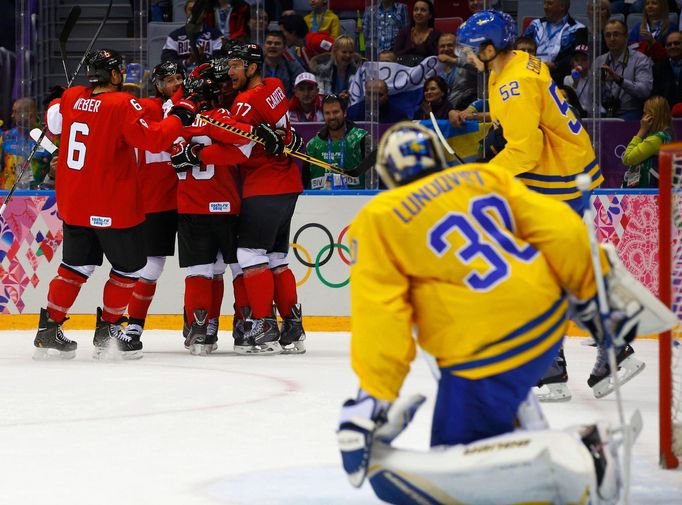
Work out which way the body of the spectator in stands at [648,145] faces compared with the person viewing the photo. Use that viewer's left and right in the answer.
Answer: facing the viewer and to the left of the viewer

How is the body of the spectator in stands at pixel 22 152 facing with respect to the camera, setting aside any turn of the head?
toward the camera

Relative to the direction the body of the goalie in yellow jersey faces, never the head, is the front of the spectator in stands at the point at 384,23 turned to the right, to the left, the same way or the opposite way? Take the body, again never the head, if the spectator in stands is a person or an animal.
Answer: the opposite way

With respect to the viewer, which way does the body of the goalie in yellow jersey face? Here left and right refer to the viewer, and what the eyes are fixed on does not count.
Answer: facing away from the viewer

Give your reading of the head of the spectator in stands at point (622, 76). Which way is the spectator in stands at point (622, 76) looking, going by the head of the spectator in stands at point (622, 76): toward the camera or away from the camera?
toward the camera

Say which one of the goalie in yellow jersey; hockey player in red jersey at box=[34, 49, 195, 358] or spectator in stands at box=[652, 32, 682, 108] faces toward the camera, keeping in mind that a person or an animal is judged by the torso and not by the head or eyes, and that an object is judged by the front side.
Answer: the spectator in stands

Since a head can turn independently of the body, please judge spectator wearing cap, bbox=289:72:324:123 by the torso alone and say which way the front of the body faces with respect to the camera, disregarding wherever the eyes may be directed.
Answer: toward the camera

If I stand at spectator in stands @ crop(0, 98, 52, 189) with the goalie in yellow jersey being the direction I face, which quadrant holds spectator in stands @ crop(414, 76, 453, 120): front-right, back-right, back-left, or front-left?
front-left

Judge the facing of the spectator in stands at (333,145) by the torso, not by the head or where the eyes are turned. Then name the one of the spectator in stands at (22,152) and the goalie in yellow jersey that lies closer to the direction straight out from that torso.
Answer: the goalie in yellow jersey

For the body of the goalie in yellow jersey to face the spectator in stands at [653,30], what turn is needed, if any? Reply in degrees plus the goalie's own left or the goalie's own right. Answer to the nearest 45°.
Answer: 0° — they already face them

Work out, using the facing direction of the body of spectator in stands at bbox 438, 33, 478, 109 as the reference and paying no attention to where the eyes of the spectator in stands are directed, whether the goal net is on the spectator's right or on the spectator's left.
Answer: on the spectator's left

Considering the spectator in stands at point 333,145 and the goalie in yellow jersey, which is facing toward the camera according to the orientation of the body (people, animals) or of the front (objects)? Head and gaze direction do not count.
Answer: the spectator in stands

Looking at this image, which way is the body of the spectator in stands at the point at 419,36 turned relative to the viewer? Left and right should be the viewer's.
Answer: facing the viewer

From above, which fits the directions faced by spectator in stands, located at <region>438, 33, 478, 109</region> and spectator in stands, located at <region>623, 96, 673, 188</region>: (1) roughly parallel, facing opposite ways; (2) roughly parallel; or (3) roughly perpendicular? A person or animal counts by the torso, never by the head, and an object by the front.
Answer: roughly parallel

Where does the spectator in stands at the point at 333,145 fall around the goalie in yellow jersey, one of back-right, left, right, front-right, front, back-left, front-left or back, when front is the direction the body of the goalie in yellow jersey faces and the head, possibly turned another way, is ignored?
front

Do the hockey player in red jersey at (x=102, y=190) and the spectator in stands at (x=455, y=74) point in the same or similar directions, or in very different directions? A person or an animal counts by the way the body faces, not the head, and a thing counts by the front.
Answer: very different directions

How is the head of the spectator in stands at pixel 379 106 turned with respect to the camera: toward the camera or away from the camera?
toward the camera

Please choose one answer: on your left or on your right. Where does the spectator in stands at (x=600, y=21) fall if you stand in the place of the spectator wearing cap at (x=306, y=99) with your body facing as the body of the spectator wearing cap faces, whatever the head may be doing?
on your left

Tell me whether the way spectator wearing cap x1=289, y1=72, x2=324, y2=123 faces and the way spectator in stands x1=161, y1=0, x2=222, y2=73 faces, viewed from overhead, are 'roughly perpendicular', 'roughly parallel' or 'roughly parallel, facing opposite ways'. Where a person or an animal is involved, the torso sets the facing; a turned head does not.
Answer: roughly parallel

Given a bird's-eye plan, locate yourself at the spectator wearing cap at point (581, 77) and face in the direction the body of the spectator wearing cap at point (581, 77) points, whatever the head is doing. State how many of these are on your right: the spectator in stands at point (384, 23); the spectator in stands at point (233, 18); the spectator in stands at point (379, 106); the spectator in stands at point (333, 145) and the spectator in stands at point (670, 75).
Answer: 4
